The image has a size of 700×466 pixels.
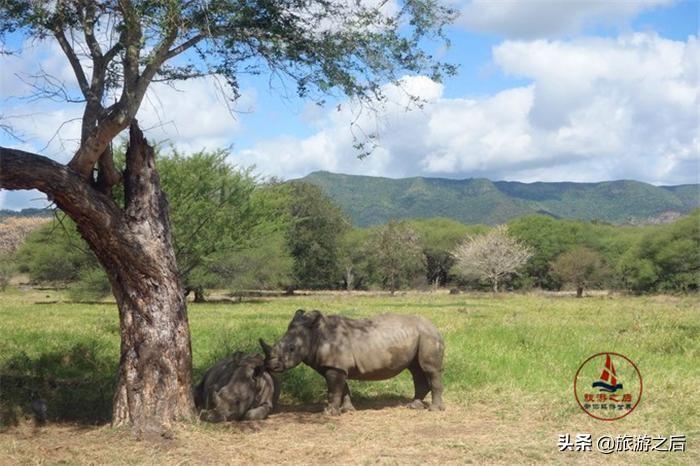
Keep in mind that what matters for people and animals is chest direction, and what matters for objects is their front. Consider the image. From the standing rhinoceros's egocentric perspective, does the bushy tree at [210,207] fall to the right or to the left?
on its right

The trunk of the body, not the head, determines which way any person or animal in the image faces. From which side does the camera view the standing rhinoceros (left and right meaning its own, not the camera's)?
left

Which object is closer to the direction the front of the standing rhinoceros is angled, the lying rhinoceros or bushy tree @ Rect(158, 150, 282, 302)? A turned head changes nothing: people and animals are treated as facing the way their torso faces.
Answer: the lying rhinoceros

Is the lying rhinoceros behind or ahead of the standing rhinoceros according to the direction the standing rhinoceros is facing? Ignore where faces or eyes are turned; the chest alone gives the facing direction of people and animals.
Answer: ahead
